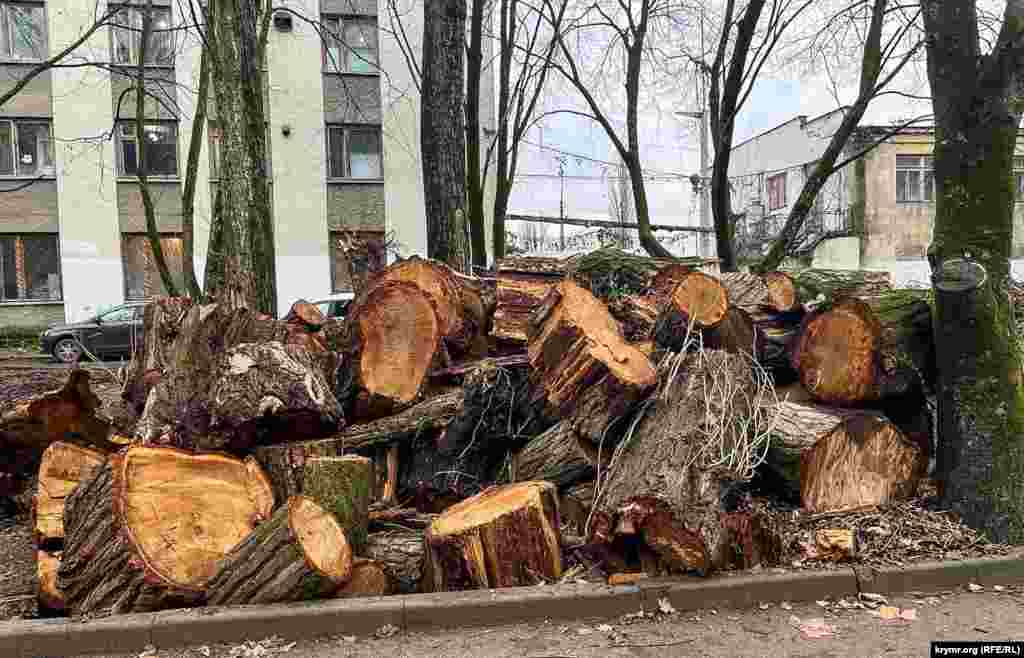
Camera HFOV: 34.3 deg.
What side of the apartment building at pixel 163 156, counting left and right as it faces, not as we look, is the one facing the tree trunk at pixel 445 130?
front

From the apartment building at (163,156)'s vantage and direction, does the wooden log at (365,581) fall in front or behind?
in front

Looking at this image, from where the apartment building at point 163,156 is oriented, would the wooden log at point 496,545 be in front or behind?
in front

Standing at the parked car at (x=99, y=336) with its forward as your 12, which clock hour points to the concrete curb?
The concrete curb is roughly at 9 o'clock from the parked car.

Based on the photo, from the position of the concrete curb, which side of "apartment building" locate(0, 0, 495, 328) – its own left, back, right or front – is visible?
front

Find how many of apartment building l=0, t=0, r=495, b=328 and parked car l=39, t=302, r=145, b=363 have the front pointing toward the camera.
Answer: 1

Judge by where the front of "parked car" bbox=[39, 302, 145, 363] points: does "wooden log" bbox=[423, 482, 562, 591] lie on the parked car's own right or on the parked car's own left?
on the parked car's own left

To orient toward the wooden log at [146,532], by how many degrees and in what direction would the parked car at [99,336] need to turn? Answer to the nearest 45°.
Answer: approximately 90° to its left

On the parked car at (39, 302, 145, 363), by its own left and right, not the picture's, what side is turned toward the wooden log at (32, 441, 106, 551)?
left

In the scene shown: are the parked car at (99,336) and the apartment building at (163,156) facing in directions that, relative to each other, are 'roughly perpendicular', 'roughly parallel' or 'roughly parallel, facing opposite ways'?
roughly perpendicular

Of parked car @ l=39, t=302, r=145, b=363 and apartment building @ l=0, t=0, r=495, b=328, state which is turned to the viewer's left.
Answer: the parked car

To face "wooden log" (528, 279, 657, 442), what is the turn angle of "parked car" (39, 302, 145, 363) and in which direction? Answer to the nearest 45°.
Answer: approximately 90° to its left

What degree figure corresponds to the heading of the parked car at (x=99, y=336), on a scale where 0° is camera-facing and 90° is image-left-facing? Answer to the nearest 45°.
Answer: approximately 90°
